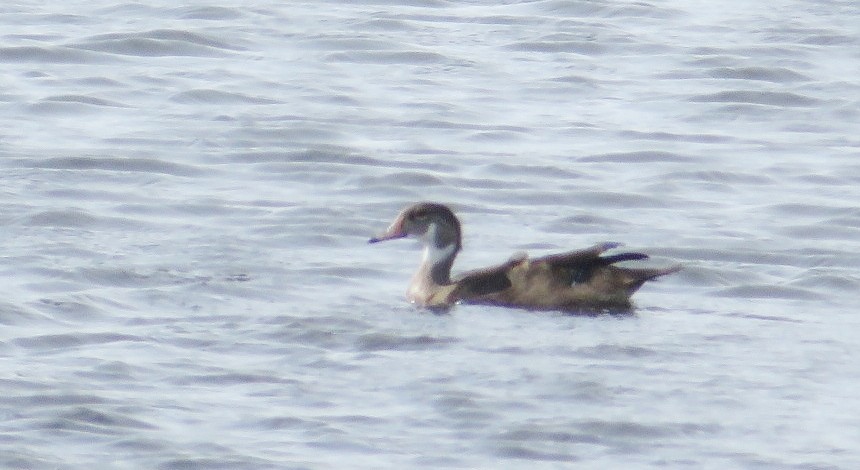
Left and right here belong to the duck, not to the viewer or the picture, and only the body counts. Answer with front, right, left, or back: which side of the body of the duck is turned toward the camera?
left
